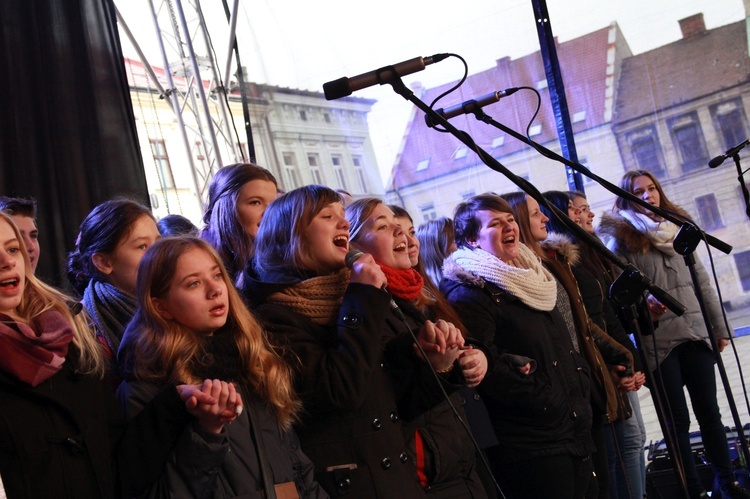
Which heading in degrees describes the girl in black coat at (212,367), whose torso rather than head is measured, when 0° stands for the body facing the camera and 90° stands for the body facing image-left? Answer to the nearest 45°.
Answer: approximately 315°

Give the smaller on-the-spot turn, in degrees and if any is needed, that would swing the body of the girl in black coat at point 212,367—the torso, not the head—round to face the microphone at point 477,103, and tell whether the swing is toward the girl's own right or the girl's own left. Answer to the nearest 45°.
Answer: approximately 90° to the girl's own left

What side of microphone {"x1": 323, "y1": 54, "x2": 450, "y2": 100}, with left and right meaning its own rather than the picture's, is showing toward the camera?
left

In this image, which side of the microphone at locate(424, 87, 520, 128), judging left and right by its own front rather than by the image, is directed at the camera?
left

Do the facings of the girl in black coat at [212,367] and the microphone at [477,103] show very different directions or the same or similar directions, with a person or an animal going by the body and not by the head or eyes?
very different directions

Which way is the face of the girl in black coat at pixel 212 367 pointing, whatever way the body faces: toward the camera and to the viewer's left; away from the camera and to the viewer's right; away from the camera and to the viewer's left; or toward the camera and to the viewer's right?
toward the camera and to the viewer's right

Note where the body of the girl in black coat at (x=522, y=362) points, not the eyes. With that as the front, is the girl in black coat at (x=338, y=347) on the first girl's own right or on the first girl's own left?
on the first girl's own right
